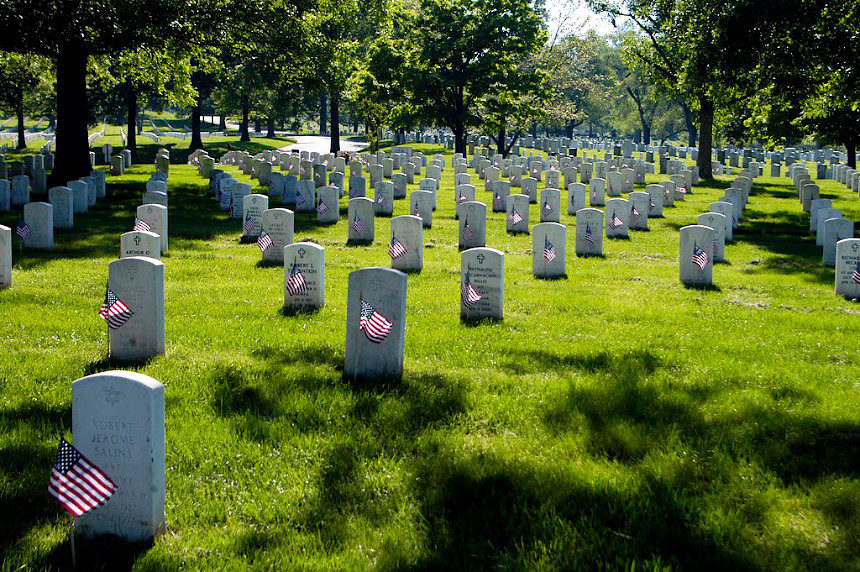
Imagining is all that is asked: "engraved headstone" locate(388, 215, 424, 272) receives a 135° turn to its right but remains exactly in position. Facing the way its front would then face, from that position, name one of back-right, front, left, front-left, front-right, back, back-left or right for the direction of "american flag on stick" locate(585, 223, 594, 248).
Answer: right

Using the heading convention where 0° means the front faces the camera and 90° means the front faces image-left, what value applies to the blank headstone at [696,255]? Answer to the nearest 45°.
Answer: approximately 0°

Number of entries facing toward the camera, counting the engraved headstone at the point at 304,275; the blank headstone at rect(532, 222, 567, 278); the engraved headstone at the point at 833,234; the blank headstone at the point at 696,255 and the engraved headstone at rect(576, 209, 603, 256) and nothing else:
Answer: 5

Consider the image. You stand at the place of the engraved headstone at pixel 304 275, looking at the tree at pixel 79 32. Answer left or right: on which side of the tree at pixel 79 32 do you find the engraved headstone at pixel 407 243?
right

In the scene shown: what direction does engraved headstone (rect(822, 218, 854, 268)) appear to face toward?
toward the camera

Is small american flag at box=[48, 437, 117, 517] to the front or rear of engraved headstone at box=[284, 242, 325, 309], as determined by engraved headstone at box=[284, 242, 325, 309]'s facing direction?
to the front

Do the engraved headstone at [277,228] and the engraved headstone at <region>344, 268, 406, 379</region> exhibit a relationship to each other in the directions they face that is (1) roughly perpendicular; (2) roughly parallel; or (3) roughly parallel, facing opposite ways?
roughly parallel

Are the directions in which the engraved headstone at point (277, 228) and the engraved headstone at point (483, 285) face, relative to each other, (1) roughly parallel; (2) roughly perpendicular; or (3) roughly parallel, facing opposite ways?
roughly parallel

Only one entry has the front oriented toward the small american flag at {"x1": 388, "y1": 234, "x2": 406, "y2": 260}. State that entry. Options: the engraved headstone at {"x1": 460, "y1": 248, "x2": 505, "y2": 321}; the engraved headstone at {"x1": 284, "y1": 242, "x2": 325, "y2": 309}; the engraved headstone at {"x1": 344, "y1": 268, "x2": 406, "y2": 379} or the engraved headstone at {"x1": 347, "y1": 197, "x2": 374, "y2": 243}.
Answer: the engraved headstone at {"x1": 347, "y1": 197, "x2": 374, "y2": 243}

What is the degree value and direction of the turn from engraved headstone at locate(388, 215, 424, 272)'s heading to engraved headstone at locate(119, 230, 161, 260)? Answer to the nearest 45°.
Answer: approximately 45° to its right

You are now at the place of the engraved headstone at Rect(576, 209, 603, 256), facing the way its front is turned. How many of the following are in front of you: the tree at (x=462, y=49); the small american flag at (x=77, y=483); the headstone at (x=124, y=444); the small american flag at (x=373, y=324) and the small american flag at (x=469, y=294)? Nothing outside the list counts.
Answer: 4

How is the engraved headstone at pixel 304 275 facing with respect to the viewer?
toward the camera

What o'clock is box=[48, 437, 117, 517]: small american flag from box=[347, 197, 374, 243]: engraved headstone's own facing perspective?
The small american flag is roughly at 12 o'clock from the engraved headstone.

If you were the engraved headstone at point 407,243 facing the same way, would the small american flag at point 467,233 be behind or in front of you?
behind

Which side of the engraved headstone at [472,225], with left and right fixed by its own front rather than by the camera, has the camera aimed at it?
front
